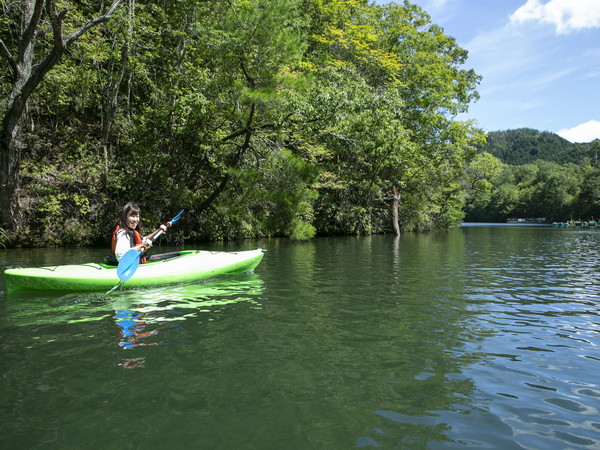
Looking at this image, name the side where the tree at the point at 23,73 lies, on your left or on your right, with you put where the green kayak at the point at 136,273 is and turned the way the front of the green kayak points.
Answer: on your left

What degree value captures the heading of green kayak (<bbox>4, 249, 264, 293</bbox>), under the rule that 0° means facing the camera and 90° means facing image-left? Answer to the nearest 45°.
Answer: approximately 270°

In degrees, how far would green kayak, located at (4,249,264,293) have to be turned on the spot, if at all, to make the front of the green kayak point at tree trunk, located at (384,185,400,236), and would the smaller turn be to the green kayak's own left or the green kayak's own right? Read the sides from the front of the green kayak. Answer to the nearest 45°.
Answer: approximately 45° to the green kayak's own left
